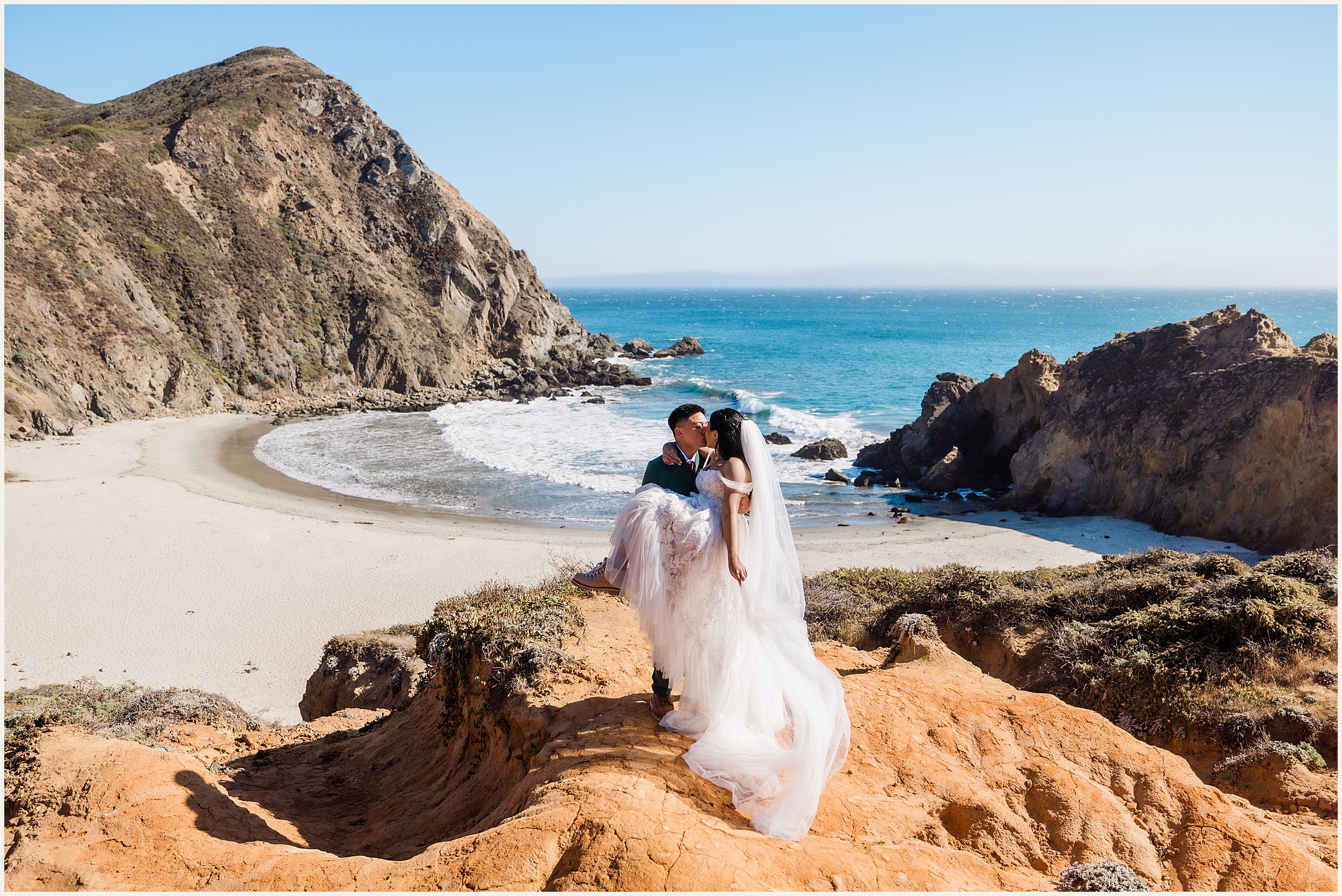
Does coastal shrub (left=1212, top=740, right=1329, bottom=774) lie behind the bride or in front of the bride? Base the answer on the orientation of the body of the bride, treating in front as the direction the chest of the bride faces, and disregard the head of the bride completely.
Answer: behind

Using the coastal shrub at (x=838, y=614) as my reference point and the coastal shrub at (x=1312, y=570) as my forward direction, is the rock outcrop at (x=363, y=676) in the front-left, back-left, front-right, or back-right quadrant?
back-right

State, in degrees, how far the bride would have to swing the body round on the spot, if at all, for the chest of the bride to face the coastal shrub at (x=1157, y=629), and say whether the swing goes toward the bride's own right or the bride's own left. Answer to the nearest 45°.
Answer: approximately 135° to the bride's own right

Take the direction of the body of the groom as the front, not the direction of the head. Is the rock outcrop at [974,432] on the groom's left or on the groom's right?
on the groom's left

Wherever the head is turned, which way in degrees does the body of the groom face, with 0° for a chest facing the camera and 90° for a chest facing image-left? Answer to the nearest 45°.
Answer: approximately 315°

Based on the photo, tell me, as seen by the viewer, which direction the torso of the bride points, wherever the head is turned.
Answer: to the viewer's left

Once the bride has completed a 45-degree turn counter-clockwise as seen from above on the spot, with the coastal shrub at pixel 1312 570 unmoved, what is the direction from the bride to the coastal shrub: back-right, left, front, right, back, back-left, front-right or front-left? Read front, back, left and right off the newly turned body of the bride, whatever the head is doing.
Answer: back

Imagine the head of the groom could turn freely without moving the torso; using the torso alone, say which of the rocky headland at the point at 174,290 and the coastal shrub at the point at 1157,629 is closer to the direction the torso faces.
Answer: the coastal shrub

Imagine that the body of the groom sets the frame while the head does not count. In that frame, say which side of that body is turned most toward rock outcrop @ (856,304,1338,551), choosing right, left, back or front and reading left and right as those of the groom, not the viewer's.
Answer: left
